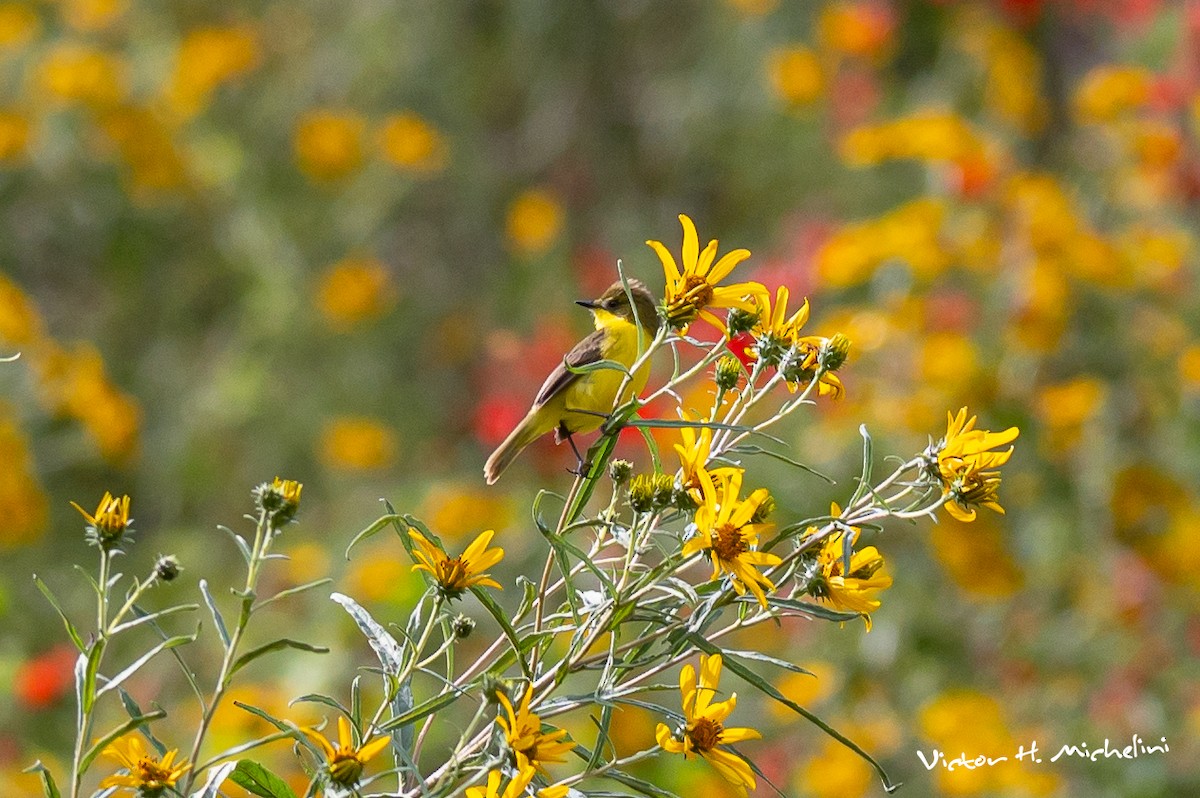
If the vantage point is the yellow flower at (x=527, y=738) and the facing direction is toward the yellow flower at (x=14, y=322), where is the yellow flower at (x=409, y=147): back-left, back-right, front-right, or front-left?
front-right

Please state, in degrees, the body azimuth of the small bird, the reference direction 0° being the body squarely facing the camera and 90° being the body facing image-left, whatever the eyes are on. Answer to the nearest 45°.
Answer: approximately 270°
